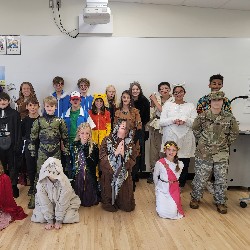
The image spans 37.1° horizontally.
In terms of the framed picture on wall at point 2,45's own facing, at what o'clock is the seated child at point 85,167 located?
The seated child is roughly at 11 o'clock from the framed picture on wall.

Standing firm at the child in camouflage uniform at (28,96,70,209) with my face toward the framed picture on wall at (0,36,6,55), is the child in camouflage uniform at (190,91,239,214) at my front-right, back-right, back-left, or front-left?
back-right

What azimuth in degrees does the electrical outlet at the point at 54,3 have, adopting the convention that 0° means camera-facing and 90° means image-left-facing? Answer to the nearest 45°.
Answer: approximately 0°
